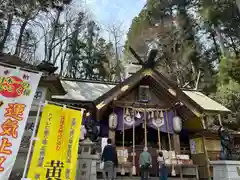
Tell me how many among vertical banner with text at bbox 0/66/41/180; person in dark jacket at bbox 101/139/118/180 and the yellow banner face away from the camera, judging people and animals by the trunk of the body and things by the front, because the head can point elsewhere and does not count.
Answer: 1

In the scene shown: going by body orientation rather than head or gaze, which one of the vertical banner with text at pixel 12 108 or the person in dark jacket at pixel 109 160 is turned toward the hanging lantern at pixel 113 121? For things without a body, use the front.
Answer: the person in dark jacket

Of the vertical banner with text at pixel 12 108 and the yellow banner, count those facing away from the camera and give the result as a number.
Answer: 0

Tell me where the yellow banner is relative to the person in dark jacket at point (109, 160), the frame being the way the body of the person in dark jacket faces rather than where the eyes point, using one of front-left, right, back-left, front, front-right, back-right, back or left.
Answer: back-left

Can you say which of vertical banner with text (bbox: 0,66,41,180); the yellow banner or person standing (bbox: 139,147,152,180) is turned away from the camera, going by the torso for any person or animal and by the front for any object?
the person standing

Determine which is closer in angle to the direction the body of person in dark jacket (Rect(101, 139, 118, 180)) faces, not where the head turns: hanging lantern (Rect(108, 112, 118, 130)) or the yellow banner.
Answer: the hanging lantern

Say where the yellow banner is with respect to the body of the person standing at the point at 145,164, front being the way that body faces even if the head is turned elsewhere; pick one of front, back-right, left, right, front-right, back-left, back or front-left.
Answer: back-left

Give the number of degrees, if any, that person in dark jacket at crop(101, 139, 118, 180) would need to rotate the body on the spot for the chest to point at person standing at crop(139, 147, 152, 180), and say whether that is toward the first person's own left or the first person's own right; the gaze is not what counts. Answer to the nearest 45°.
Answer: approximately 45° to the first person's own right

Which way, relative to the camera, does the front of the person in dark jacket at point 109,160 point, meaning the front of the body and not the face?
away from the camera

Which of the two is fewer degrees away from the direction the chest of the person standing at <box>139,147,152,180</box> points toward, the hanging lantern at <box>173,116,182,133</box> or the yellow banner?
the hanging lantern

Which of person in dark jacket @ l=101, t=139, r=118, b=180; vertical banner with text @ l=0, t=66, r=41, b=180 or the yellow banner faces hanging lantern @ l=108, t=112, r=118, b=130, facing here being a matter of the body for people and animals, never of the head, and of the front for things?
the person in dark jacket

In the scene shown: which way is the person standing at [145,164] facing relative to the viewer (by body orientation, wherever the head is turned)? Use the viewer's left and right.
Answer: facing away from the viewer
